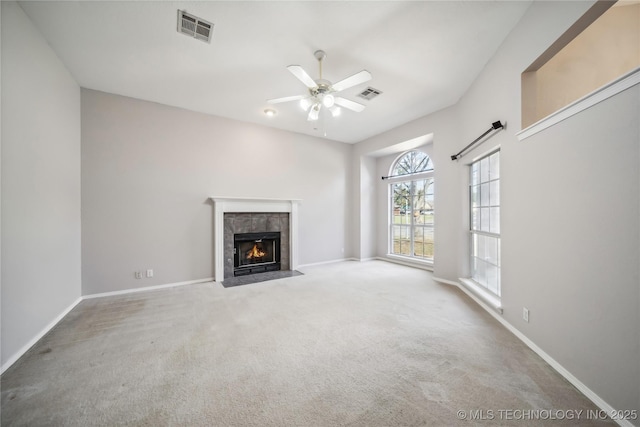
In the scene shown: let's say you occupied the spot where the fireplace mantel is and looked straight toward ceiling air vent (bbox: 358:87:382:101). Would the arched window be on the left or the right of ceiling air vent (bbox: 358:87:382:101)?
left

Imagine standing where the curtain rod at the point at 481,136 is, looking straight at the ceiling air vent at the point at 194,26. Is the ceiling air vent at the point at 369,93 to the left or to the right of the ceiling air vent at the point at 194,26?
right

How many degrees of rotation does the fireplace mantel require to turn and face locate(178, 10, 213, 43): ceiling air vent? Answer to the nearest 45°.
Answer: approximately 45° to its right

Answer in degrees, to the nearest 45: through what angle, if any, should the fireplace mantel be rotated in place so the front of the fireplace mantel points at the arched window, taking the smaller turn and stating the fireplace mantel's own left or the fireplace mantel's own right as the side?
approximately 45° to the fireplace mantel's own left

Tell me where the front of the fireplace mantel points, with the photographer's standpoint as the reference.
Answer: facing the viewer and to the right of the viewer

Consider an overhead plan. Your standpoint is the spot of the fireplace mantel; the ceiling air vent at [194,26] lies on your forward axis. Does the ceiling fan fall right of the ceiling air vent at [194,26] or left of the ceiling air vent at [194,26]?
left

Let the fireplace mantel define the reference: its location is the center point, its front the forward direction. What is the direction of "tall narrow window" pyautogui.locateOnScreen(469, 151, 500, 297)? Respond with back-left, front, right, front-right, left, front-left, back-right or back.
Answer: front

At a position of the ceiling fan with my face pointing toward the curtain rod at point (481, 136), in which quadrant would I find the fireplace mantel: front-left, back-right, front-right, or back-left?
back-left

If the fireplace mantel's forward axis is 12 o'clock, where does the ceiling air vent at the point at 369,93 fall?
The ceiling air vent is roughly at 12 o'clock from the fireplace mantel.

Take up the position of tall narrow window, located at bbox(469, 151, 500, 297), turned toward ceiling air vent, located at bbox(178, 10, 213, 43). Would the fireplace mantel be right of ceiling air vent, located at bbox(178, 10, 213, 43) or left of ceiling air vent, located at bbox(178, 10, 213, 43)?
right
